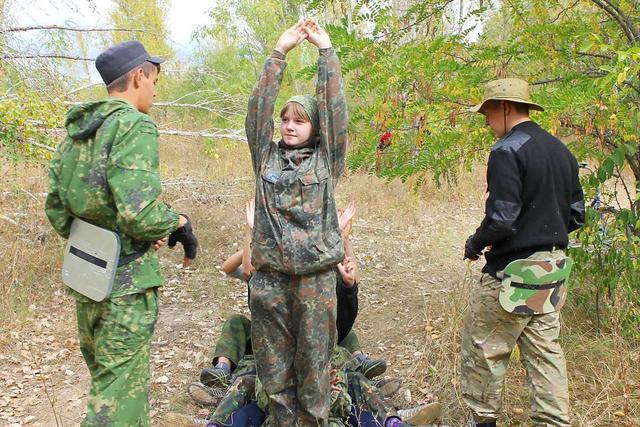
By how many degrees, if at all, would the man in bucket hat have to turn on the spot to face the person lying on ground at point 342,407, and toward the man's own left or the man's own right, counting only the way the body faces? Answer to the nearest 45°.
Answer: approximately 45° to the man's own left

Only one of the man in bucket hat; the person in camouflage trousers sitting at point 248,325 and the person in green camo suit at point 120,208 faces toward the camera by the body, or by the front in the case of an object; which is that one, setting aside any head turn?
the person in camouflage trousers sitting

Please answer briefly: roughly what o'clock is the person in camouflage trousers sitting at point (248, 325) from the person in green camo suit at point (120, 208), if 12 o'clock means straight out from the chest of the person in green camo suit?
The person in camouflage trousers sitting is roughly at 12 o'clock from the person in green camo suit.

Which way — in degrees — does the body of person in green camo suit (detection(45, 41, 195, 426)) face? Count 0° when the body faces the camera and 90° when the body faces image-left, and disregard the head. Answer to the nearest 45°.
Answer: approximately 225°

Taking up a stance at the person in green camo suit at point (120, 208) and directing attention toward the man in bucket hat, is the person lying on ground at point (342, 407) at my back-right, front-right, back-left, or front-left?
front-left

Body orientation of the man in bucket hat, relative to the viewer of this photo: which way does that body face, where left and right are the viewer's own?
facing away from the viewer and to the left of the viewer

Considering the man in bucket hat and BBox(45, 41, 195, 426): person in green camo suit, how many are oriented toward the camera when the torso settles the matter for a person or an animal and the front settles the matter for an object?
0
